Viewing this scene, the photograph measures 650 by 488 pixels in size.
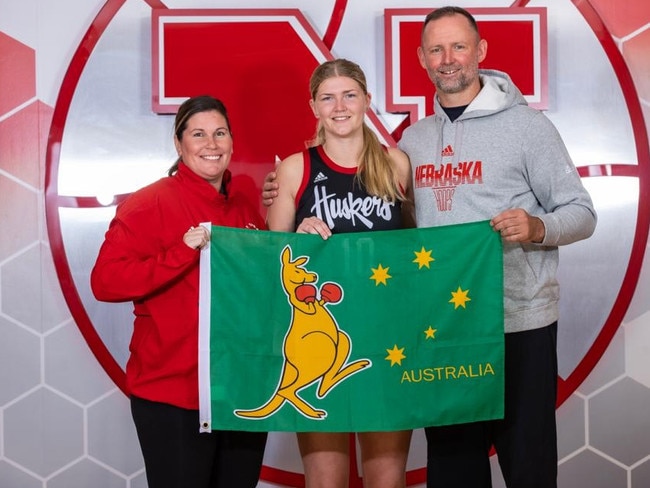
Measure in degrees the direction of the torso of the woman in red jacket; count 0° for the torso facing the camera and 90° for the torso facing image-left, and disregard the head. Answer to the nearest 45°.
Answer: approximately 315°

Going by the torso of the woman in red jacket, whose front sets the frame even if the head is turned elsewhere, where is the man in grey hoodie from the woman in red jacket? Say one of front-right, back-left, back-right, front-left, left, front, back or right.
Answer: front-left
